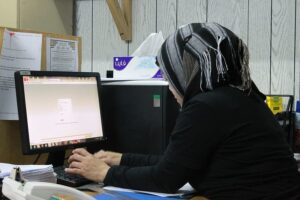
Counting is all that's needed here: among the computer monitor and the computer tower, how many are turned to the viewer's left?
0

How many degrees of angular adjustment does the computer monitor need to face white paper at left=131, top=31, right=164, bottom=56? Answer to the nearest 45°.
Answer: approximately 90° to its left

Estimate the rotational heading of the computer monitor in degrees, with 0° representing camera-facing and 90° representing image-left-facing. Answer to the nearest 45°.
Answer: approximately 315°

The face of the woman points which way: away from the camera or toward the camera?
away from the camera

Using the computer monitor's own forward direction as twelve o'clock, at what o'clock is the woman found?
The woman is roughly at 12 o'clock from the computer monitor.
